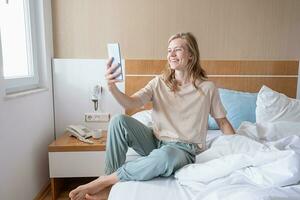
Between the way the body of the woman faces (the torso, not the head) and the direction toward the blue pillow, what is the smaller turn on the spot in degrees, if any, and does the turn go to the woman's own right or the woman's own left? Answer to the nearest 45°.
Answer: approximately 180°

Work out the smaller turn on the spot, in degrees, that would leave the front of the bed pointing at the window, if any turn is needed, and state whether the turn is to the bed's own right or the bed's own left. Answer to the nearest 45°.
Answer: approximately 90° to the bed's own right

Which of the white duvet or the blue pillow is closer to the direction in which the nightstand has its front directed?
the white duvet

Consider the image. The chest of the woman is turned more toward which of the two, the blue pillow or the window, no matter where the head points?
the window

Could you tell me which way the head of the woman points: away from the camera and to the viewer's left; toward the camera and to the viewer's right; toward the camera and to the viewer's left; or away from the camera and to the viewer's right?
toward the camera and to the viewer's left

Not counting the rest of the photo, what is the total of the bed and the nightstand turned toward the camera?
2

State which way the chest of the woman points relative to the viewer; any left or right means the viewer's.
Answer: facing the viewer and to the left of the viewer

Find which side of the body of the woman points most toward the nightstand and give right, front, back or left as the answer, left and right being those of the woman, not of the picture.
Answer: right

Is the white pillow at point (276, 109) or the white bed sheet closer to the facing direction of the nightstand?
the white bed sheet

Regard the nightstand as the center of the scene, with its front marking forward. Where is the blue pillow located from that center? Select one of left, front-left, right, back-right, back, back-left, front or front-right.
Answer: left

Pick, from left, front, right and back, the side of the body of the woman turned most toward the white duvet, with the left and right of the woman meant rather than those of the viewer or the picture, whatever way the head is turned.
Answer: left

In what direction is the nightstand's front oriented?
toward the camera
